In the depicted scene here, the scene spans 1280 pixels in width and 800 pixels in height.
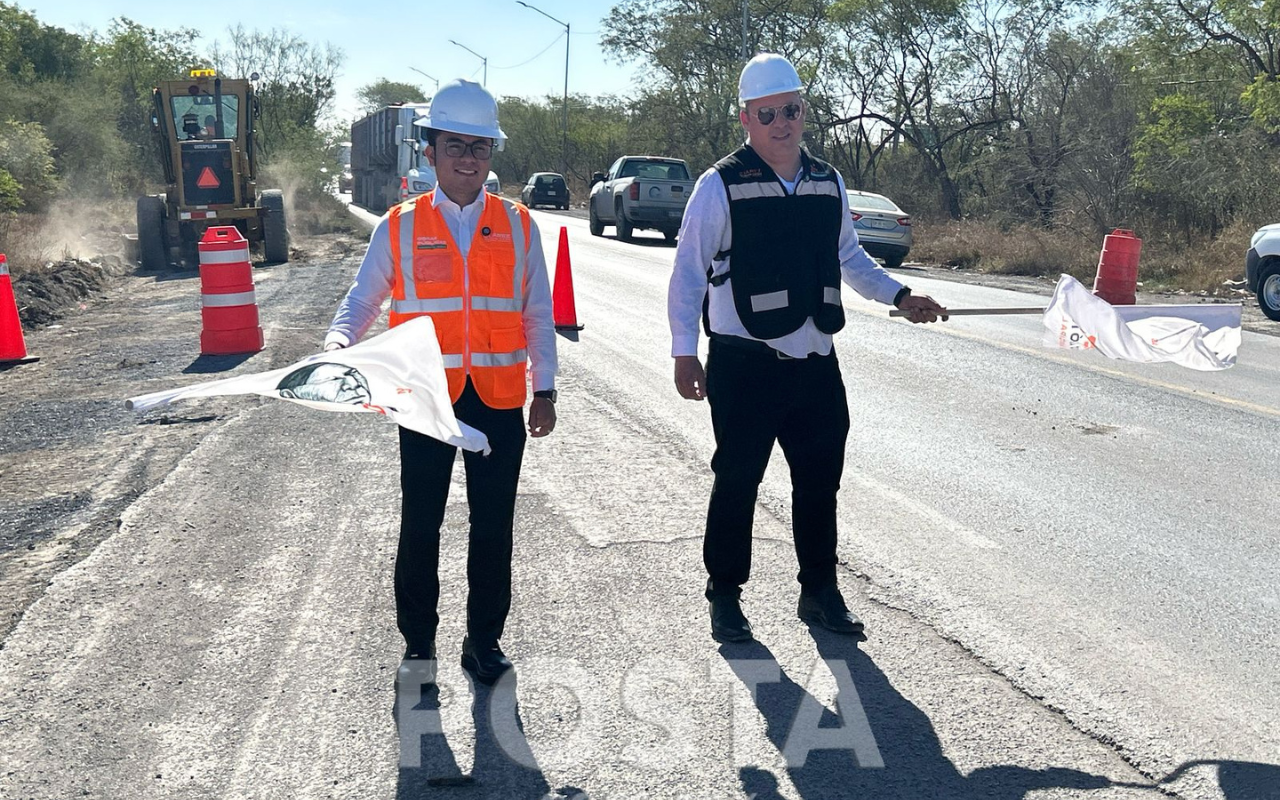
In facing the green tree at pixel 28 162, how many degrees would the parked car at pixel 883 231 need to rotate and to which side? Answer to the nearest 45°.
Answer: approximately 45° to its left

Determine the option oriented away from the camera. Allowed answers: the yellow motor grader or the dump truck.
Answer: the yellow motor grader

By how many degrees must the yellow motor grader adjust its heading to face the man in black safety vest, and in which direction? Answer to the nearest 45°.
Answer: approximately 180°

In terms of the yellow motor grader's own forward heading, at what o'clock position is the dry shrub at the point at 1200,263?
The dry shrub is roughly at 4 o'clock from the yellow motor grader.

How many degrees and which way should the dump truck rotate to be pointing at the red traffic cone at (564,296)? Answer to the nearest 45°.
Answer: approximately 45° to its right

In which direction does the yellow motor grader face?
away from the camera

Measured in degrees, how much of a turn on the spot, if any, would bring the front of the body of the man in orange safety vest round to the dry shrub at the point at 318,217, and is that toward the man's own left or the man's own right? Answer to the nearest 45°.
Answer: approximately 180°

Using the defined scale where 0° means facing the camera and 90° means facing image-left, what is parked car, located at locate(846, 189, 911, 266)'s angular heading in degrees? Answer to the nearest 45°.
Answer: approximately 135°

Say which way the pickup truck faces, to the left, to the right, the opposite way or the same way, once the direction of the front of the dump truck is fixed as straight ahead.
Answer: the opposite way

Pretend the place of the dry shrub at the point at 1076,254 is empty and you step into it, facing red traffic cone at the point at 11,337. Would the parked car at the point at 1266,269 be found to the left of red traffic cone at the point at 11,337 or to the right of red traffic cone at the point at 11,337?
left
